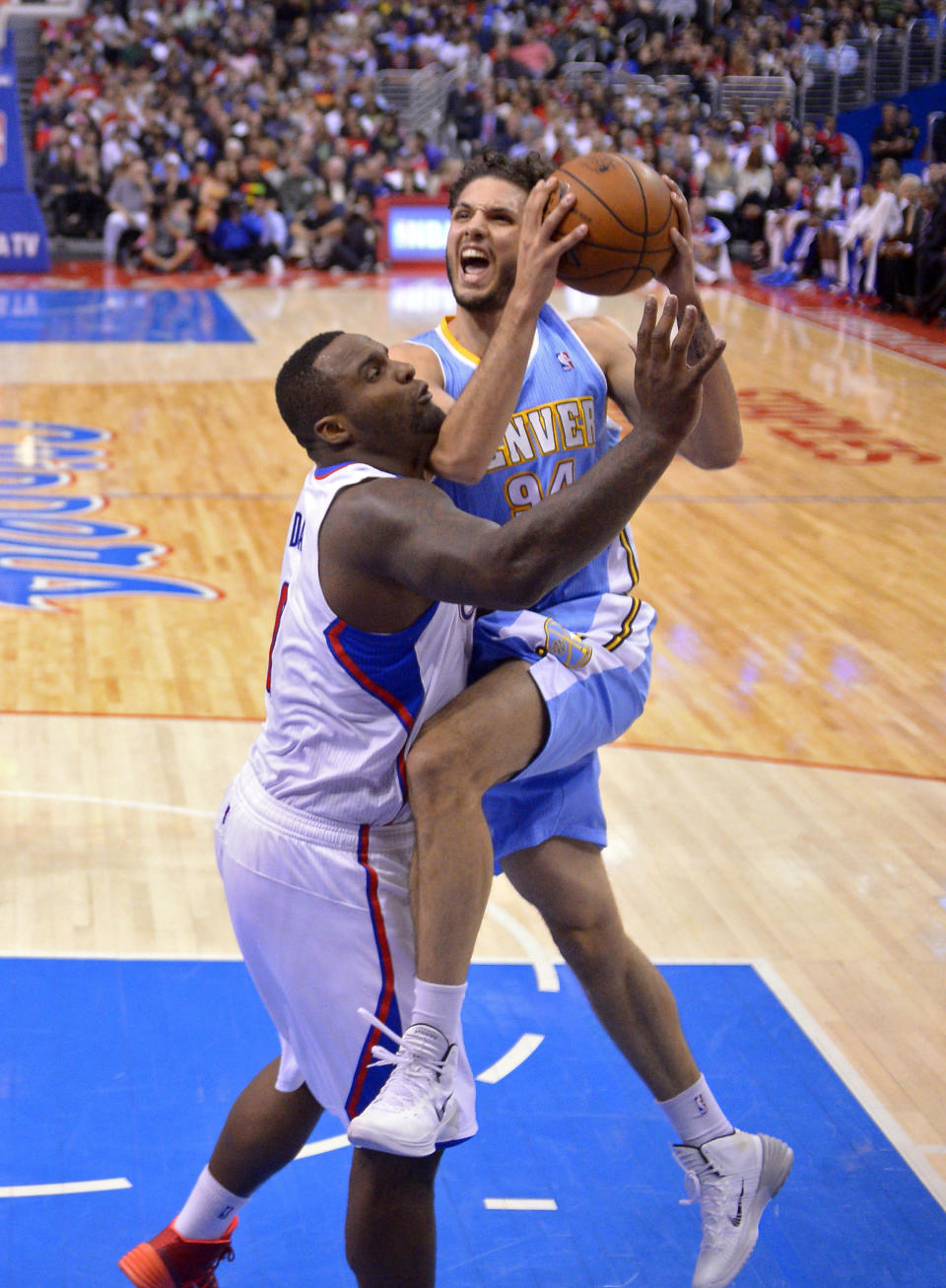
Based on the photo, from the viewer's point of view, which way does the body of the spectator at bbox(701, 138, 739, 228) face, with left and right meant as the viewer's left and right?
facing the viewer

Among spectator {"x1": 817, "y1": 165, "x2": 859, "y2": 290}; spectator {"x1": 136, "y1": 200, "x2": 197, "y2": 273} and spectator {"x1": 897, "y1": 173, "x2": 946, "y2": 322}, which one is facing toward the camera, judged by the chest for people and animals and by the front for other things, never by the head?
spectator {"x1": 136, "y1": 200, "x2": 197, "y2": 273}

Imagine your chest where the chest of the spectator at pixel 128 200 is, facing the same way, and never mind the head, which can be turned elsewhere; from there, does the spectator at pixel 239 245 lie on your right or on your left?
on your left

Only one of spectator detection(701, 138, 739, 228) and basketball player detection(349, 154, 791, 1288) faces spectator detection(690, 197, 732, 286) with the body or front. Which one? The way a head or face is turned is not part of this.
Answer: spectator detection(701, 138, 739, 228)

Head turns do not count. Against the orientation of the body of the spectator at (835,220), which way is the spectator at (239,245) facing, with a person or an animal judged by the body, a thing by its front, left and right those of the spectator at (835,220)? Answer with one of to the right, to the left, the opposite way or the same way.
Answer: to the left

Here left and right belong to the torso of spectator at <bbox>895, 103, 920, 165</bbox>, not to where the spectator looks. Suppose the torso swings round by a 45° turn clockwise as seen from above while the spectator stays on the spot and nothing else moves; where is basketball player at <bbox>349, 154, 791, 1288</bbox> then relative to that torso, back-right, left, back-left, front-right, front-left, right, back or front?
left

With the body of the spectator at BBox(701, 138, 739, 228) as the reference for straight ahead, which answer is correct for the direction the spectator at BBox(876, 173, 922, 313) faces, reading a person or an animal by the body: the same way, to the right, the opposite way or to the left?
to the right

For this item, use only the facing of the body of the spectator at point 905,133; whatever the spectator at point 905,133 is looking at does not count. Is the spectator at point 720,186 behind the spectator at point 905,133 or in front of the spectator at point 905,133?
in front

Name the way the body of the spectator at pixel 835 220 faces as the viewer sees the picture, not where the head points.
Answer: to the viewer's left

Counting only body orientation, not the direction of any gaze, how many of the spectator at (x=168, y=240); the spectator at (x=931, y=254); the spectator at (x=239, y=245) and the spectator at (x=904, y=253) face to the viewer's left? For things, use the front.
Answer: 2

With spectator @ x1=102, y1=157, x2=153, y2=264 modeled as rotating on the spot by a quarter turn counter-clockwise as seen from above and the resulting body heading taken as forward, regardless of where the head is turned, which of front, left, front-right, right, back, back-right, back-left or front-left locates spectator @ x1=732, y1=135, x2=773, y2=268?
front

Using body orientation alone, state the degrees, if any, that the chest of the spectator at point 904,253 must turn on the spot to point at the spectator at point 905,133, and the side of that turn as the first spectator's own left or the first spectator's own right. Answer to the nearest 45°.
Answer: approximately 90° to the first spectator's own right

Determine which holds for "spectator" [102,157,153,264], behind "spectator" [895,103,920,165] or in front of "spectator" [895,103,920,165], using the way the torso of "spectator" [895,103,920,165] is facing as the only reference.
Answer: in front

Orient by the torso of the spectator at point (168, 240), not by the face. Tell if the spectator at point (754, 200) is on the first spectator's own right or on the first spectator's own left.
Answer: on the first spectator's own left

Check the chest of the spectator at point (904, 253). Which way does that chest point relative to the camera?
to the viewer's left

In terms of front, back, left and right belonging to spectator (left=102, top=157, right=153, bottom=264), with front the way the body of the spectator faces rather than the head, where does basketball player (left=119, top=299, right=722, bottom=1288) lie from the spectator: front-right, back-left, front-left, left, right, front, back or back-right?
front

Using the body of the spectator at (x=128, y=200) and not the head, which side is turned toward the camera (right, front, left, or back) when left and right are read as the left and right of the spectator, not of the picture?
front

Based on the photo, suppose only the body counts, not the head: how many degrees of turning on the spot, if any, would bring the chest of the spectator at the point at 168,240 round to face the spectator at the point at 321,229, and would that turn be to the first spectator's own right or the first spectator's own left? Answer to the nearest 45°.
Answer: approximately 90° to the first spectator's own left
